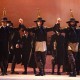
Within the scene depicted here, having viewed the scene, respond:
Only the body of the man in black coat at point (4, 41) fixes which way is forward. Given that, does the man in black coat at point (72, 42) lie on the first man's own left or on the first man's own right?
on the first man's own left

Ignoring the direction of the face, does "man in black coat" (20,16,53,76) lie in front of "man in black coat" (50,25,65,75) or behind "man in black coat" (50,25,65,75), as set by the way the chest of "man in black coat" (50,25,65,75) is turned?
in front

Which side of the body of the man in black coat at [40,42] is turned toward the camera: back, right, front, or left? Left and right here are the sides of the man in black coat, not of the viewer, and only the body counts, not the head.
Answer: front

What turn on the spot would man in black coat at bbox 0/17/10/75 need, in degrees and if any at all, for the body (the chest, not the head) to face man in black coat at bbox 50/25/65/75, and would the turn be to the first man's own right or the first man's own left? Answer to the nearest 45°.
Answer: approximately 135° to the first man's own left

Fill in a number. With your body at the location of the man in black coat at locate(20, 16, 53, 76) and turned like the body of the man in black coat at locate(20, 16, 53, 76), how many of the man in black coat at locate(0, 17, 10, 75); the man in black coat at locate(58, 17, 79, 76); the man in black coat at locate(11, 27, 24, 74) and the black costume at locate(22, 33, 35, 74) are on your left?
1

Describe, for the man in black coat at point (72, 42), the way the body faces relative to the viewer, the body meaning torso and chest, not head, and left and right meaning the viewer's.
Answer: facing the viewer
